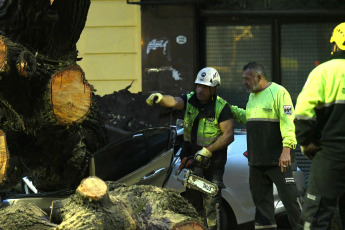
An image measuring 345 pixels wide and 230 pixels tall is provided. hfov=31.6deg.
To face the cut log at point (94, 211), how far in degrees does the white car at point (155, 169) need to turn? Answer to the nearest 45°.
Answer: approximately 45° to its left

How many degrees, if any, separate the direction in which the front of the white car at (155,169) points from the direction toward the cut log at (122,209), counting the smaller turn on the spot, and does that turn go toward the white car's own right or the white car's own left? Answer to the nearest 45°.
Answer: approximately 45° to the white car's own left

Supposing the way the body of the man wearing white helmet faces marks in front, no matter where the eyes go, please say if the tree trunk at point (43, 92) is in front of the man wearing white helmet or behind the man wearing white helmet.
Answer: in front

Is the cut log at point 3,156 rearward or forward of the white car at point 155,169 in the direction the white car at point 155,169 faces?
forward

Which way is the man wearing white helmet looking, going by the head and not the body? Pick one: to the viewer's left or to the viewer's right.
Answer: to the viewer's left

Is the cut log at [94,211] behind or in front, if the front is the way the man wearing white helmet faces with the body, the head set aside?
in front
